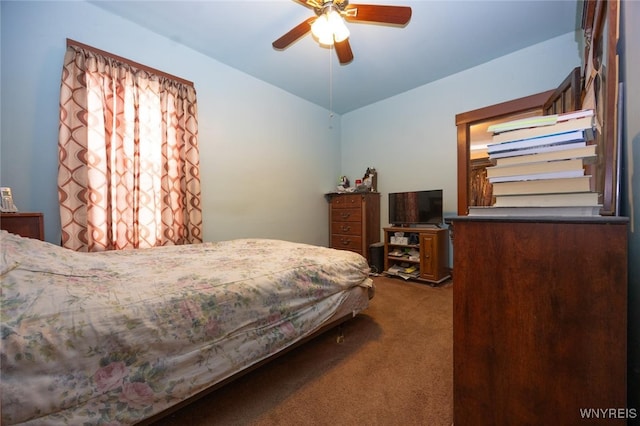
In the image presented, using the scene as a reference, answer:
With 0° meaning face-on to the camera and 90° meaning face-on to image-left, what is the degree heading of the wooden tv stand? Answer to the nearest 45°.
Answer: approximately 45°

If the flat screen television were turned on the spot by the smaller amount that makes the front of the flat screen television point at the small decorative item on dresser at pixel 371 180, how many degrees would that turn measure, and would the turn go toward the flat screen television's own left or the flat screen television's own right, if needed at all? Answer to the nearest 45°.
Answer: approximately 90° to the flat screen television's own right

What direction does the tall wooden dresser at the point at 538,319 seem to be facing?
to the viewer's left

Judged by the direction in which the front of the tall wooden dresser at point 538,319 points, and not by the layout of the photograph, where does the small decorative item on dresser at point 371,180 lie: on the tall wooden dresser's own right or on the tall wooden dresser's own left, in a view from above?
on the tall wooden dresser's own right

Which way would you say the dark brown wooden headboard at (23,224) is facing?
to the viewer's right

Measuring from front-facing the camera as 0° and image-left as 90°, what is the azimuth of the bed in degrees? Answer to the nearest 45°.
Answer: approximately 225°

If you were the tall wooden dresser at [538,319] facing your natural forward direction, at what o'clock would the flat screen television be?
The flat screen television is roughly at 2 o'clock from the tall wooden dresser.

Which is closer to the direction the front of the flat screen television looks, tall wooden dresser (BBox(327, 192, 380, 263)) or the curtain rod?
the curtain rod
